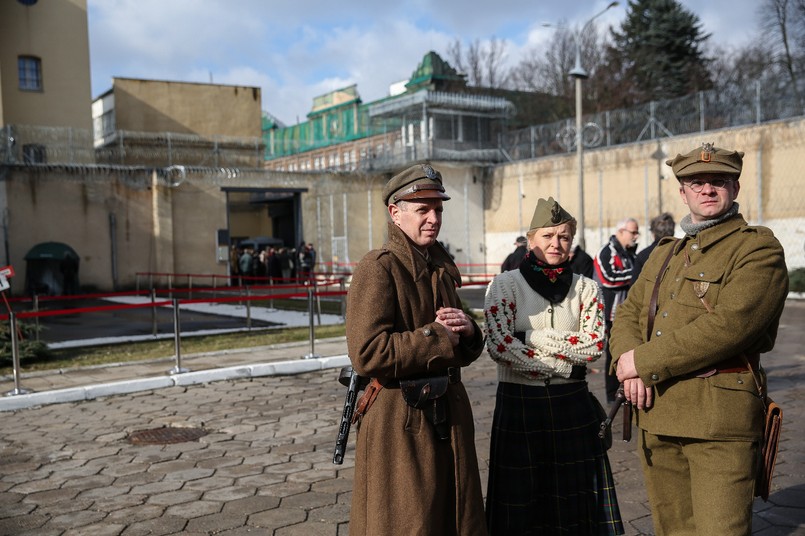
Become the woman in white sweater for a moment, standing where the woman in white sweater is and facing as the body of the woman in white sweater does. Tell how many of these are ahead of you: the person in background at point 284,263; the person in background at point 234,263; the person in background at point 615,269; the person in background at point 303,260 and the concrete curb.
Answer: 0

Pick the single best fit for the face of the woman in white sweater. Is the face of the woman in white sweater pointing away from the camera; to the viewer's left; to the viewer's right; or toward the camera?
toward the camera

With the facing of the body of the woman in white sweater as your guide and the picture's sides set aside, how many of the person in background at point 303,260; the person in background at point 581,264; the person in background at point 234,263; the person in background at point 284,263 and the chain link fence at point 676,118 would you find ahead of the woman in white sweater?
0

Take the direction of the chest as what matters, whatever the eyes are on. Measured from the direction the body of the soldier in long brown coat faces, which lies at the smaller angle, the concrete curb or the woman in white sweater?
the woman in white sweater

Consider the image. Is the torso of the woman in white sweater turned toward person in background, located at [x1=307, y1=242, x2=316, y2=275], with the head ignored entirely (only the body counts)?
no

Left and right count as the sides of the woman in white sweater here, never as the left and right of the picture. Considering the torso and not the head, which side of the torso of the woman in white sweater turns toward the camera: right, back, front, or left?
front

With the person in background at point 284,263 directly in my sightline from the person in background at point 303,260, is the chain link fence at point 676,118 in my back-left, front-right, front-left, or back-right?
back-left

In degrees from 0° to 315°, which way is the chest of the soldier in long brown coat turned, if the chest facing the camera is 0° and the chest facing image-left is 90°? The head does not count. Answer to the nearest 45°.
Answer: approximately 315°

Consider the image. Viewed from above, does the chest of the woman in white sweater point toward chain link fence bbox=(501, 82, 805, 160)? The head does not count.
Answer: no

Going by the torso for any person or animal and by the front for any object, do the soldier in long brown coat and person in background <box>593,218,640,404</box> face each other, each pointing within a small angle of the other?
no

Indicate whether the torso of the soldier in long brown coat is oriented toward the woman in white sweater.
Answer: no

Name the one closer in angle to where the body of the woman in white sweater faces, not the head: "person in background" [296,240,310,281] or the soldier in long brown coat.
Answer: the soldier in long brown coat

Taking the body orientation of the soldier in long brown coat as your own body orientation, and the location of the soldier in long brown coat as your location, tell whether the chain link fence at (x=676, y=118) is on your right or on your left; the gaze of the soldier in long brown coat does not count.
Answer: on your left
